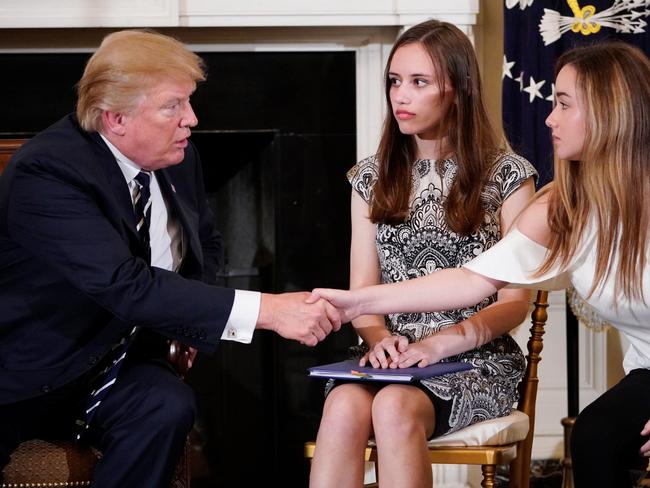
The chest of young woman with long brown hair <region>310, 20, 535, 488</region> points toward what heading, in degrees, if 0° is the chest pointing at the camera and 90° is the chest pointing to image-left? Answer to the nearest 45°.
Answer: approximately 45°

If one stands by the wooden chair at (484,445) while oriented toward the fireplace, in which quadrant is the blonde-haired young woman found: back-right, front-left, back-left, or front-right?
back-right

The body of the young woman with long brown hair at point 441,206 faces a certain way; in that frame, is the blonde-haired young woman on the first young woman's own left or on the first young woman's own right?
on the first young woman's own left

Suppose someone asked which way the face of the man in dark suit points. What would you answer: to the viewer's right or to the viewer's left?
to the viewer's right

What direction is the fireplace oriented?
toward the camera

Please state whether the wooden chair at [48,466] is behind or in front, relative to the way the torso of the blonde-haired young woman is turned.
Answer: in front

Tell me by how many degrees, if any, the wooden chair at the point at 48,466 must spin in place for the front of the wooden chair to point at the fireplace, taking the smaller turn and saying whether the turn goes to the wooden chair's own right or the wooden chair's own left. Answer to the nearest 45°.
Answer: approximately 90° to the wooden chair's own left

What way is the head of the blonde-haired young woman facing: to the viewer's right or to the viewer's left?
to the viewer's left

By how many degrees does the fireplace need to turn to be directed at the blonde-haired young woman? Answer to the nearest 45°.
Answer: approximately 45° to its left

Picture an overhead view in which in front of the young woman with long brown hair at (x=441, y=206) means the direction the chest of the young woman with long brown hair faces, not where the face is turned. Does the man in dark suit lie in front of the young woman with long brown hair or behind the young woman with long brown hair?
in front

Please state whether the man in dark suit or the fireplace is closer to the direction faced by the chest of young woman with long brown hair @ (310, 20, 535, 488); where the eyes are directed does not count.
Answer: the man in dark suit

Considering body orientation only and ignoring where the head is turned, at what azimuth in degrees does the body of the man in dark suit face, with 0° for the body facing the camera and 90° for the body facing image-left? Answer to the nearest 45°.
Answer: approximately 315°

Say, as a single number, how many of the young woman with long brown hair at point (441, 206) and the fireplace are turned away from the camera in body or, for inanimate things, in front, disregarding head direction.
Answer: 0
